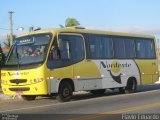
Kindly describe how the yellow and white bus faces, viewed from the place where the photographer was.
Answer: facing the viewer and to the left of the viewer
